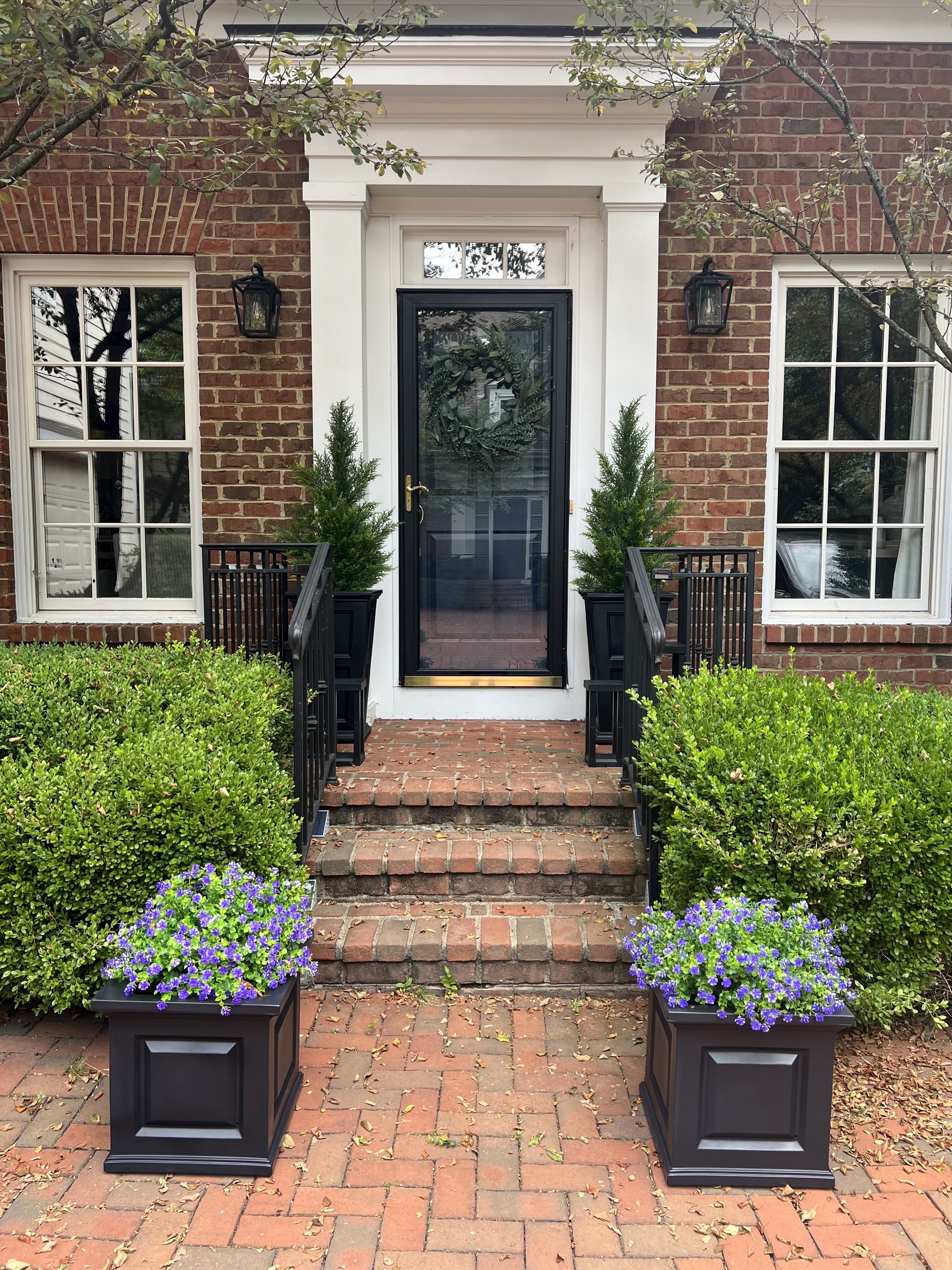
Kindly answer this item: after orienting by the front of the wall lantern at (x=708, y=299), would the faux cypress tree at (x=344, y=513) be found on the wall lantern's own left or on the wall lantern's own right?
on the wall lantern's own right

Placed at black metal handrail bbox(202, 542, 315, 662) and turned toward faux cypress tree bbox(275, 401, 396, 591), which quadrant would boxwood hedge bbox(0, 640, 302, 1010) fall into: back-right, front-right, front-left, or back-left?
back-right

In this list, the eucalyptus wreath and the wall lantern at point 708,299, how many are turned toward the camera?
2

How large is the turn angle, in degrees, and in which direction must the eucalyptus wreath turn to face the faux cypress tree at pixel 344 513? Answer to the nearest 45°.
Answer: approximately 45° to its right

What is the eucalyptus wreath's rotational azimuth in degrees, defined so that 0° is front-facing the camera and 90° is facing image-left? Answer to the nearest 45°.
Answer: approximately 0°

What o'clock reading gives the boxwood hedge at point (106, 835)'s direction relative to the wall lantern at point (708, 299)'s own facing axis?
The boxwood hedge is roughly at 1 o'clock from the wall lantern.

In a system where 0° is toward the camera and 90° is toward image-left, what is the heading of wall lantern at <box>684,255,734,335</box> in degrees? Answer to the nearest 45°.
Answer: approximately 0°

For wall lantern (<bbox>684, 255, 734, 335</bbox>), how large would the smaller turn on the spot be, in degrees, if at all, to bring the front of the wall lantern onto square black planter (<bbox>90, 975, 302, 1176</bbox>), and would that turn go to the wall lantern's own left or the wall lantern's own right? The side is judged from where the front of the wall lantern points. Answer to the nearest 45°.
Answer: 0° — it already faces it

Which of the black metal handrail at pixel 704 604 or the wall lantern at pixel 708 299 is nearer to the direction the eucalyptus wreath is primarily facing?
the black metal handrail
